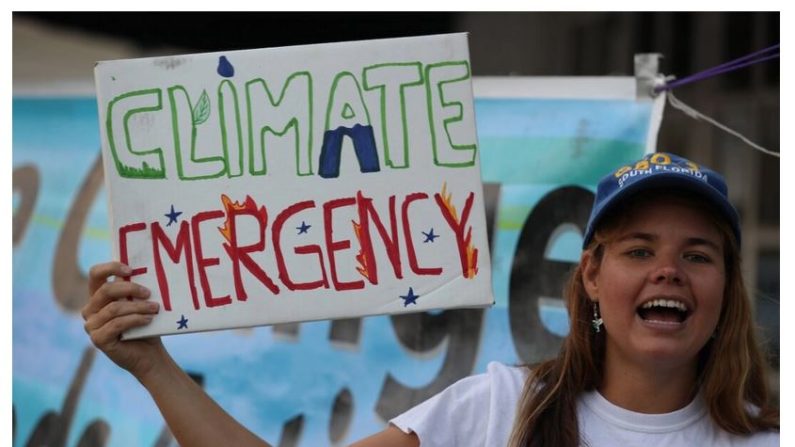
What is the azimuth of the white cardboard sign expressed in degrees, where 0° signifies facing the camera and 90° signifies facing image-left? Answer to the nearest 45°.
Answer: approximately 0°

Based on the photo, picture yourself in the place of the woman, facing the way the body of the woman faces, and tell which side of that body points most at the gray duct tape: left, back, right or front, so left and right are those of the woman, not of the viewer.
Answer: back

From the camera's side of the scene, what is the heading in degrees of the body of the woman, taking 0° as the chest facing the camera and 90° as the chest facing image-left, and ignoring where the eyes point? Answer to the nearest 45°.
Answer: approximately 0°

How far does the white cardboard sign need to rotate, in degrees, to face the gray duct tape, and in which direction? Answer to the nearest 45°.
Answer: approximately 135° to its left
